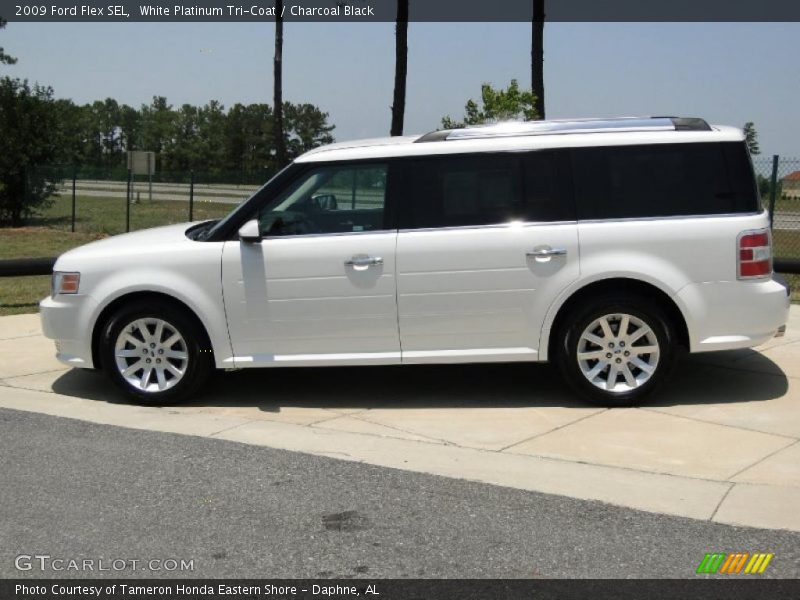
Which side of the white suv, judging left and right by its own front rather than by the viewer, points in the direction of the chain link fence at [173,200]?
right

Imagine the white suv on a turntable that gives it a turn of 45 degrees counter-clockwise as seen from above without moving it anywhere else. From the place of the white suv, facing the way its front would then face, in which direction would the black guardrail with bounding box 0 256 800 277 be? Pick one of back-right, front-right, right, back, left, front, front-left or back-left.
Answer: right

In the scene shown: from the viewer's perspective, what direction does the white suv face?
to the viewer's left
